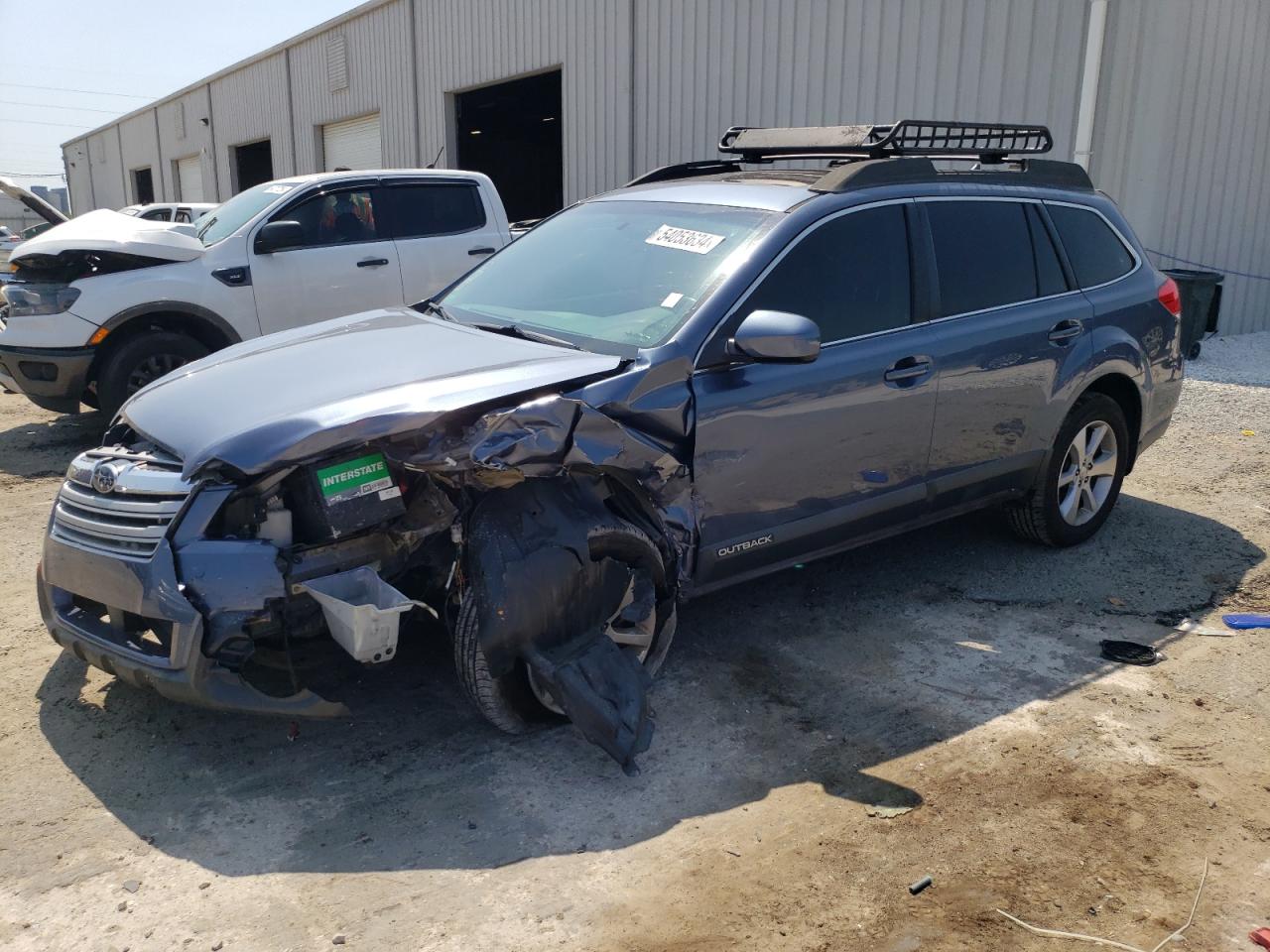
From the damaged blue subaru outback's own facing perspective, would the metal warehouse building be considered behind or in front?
behind

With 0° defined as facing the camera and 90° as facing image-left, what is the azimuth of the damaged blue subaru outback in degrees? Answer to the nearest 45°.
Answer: approximately 45°

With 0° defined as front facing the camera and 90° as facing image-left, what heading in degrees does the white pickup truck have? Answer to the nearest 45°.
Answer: approximately 45°

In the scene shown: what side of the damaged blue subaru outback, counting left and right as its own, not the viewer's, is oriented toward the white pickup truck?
right
